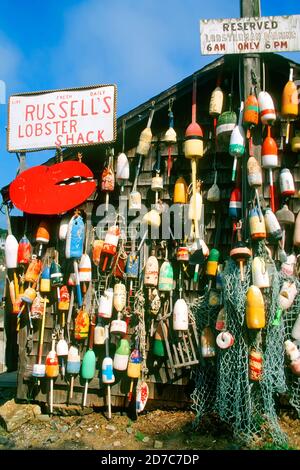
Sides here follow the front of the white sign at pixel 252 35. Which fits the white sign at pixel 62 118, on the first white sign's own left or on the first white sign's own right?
on the first white sign's own right

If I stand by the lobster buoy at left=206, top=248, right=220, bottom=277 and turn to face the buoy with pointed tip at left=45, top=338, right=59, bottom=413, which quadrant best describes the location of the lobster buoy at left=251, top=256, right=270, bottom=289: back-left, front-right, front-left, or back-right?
back-left

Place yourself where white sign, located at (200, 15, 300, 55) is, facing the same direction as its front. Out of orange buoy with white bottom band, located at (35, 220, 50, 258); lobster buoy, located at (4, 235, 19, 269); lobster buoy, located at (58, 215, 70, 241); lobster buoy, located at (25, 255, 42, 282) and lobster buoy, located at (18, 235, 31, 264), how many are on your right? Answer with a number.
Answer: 5

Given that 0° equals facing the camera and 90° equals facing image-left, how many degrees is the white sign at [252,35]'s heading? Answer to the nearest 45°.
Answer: approximately 0°

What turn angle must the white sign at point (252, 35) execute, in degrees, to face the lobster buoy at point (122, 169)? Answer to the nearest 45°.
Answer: approximately 90° to its right

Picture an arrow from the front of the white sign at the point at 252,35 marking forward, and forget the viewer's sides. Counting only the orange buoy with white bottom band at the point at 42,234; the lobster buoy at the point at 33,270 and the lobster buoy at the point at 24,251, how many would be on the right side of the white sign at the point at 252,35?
3
